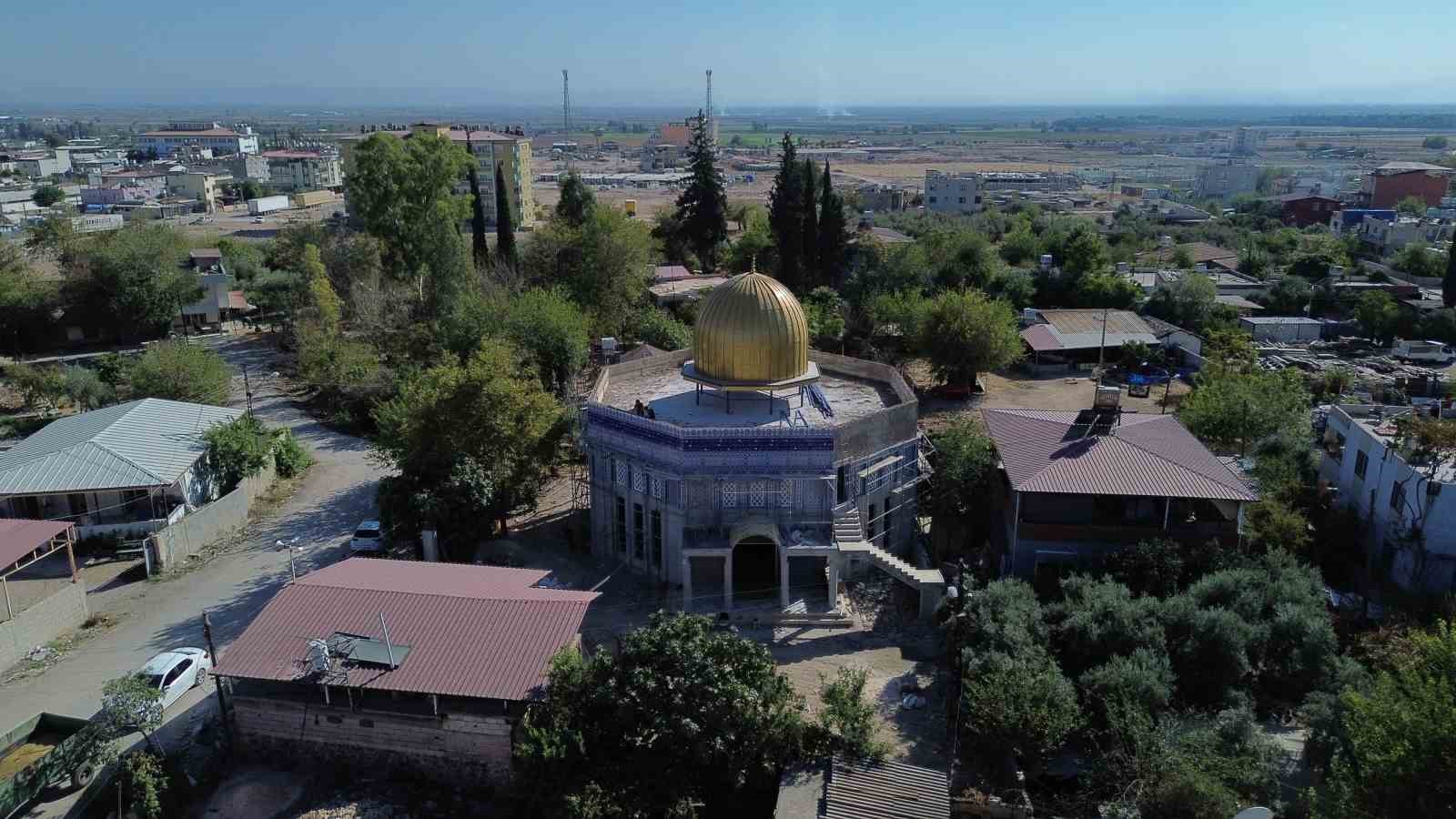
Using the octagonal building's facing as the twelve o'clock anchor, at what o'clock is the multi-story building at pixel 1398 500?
The multi-story building is roughly at 9 o'clock from the octagonal building.

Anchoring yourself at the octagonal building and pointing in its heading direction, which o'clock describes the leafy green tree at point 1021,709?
The leafy green tree is roughly at 11 o'clock from the octagonal building.

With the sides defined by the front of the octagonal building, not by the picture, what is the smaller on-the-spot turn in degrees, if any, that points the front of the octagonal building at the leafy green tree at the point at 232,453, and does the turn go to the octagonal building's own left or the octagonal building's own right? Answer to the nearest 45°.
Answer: approximately 90° to the octagonal building's own right

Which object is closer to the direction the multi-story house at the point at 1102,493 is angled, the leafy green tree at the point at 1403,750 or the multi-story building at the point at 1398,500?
the leafy green tree

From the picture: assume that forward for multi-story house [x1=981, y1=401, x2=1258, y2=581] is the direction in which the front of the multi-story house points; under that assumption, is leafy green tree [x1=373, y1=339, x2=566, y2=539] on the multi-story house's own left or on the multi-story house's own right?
on the multi-story house's own right

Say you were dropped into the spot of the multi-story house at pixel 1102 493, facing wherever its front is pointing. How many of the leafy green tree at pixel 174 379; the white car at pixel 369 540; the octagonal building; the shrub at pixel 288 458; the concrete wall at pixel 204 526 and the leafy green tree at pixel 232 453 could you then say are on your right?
6

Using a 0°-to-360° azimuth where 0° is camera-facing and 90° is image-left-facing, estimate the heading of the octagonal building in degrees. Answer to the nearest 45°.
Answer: approximately 0°

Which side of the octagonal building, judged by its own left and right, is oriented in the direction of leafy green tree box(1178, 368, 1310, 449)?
left

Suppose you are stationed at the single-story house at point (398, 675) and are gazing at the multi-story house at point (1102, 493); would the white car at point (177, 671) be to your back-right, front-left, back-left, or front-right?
back-left
